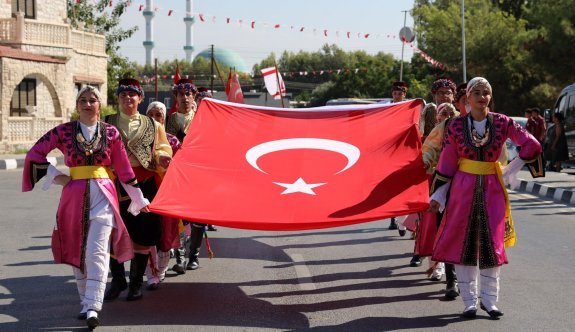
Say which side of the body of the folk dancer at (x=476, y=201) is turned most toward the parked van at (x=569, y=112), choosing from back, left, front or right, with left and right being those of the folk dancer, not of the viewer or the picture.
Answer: back

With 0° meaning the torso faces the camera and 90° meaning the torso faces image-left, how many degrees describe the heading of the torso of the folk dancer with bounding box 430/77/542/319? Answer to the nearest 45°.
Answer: approximately 0°

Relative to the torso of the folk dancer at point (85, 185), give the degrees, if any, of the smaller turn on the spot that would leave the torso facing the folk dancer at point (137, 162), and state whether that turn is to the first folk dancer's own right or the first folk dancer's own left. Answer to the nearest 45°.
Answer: approximately 135° to the first folk dancer's own left

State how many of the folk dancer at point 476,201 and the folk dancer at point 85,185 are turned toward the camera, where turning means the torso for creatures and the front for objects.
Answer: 2

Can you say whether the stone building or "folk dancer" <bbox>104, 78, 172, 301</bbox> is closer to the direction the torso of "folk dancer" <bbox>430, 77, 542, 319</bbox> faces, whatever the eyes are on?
the folk dancer

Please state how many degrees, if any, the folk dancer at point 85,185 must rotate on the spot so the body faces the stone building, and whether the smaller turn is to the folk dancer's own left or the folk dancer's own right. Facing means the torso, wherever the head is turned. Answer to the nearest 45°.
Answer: approximately 180°

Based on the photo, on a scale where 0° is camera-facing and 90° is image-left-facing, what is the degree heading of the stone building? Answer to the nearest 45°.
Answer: approximately 315°

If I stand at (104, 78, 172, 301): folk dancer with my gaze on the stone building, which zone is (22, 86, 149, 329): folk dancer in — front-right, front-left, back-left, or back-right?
back-left

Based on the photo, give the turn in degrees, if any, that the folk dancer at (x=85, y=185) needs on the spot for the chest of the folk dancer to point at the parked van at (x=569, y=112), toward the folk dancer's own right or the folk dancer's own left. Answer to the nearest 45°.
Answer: approximately 135° to the folk dancer's own left
